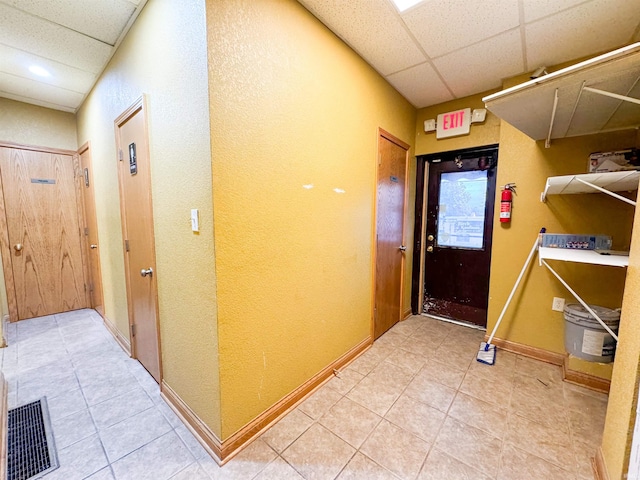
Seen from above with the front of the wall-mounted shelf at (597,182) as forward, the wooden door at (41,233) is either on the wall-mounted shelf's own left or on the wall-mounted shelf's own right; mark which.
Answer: on the wall-mounted shelf's own right

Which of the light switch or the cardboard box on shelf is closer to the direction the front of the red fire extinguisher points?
the light switch

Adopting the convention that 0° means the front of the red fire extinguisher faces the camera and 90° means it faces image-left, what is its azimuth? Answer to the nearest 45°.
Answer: approximately 0°
